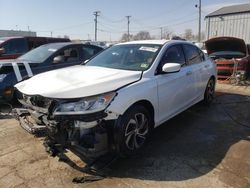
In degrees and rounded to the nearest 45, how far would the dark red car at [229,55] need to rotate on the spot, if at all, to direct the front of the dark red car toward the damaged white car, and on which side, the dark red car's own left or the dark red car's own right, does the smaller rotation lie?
0° — it already faces it

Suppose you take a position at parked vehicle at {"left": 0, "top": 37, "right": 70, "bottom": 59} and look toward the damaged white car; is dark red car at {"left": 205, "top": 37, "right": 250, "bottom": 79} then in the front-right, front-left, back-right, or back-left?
front-left

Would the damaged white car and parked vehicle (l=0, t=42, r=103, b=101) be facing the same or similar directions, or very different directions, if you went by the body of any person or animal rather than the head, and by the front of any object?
same or similar directions

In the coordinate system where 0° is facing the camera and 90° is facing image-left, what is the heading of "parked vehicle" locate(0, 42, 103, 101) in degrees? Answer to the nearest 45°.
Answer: approximately 45°

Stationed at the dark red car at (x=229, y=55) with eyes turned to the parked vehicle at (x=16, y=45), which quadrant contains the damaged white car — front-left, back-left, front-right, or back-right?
front-left

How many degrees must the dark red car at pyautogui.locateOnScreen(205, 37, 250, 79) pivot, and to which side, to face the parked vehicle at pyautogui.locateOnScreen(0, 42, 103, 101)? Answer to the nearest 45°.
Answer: approximately 45° to its right

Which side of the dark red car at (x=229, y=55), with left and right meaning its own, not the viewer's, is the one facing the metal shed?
back

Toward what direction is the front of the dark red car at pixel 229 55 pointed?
toward the camera

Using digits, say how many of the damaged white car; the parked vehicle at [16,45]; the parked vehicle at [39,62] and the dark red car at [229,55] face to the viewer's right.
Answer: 0

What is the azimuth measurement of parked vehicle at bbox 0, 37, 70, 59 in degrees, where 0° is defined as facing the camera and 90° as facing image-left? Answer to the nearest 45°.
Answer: approximately 45°

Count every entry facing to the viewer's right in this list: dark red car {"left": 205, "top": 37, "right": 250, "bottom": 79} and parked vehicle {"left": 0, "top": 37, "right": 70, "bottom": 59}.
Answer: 0

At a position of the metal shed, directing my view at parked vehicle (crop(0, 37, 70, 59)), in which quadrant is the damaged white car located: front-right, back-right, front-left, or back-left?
front-left

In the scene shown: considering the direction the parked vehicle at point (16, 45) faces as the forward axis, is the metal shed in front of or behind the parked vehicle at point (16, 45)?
behind

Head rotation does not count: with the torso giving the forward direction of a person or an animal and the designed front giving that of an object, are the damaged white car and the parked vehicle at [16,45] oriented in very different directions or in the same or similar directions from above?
same or similar directions

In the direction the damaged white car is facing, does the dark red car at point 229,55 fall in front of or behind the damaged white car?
behind

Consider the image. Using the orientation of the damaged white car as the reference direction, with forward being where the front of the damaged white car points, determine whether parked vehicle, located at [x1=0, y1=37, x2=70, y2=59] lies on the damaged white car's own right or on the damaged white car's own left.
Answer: on the damaged white car's own right

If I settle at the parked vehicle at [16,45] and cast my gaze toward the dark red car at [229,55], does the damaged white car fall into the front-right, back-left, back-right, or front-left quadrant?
front-right
